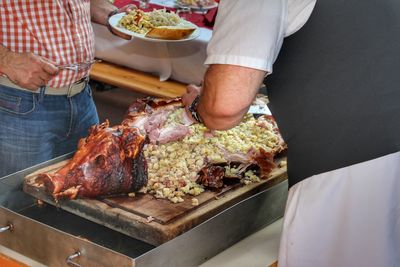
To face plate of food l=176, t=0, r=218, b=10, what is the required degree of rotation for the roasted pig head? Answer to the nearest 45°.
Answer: approximately 135° to its right

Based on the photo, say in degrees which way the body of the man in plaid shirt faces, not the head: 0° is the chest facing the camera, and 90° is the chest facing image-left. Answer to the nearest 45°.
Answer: approximately 315°

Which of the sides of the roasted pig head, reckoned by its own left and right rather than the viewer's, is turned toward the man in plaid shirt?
right

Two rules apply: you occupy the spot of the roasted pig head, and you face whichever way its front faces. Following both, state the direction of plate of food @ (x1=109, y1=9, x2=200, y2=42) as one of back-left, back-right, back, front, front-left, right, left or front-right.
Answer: back-right

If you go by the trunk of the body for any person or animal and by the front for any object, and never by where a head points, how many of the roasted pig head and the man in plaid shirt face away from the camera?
0

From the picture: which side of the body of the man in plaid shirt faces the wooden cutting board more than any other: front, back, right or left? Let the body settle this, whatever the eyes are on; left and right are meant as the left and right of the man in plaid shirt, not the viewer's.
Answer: front

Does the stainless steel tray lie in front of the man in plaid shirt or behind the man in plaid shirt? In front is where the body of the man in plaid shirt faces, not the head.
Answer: in front

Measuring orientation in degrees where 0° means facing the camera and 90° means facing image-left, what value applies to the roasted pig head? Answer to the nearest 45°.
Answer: approximately 45°

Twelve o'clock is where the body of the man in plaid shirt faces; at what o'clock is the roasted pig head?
The roasted pig head is roughly at 1 o'clock from the man in plaid shirt.
